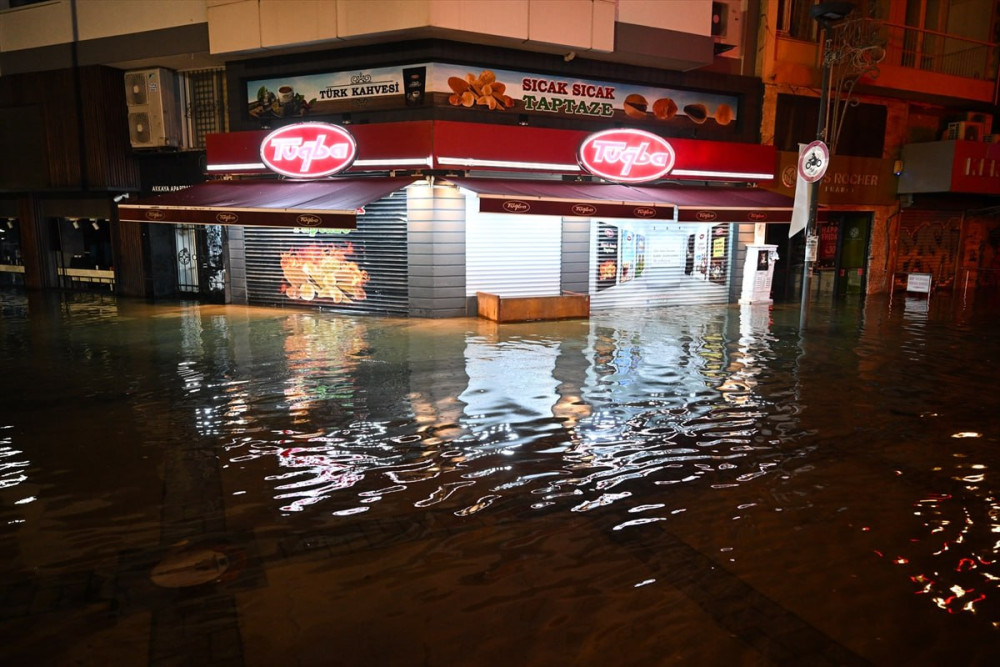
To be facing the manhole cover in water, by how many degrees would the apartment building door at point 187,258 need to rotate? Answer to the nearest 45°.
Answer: approximately 45° to its left

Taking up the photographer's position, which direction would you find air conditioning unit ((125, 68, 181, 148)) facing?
facing the viewer and to the left of the viewer

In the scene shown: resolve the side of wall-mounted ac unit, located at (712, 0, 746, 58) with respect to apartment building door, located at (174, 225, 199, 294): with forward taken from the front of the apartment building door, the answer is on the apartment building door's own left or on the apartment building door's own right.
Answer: on the apartment building door's own left

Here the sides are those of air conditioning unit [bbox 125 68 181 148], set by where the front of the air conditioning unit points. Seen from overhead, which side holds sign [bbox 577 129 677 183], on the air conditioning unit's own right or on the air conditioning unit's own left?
on the air conditioning unit's own left

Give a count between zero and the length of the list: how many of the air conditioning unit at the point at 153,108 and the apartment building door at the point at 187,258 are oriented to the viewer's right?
0

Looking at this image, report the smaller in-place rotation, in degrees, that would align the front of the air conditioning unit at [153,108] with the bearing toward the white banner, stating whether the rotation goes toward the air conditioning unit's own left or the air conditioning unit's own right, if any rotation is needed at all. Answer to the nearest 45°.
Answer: approximately 90° to the air conditioning unit's own left

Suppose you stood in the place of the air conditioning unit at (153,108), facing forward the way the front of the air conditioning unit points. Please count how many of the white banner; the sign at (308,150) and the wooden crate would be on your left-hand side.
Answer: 3

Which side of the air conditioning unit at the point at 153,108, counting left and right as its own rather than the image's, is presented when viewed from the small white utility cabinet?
left

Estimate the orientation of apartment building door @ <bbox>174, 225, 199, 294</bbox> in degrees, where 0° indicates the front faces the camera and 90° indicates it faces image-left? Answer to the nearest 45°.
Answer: approximately 45°

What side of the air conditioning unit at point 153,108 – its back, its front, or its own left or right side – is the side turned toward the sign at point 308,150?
left

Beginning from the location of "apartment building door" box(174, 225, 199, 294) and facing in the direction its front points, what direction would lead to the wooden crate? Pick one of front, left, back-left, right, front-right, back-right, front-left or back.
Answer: left

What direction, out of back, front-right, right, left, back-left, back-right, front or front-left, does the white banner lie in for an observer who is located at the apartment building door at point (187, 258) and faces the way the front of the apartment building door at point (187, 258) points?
left
